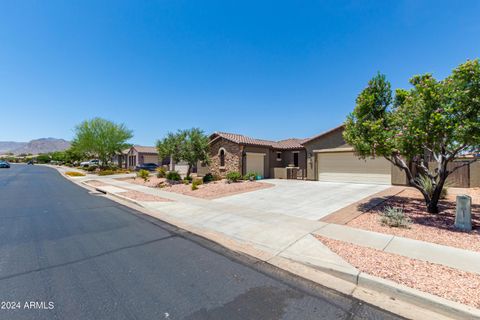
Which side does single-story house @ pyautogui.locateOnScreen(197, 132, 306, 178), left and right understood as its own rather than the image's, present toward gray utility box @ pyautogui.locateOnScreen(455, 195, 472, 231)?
left

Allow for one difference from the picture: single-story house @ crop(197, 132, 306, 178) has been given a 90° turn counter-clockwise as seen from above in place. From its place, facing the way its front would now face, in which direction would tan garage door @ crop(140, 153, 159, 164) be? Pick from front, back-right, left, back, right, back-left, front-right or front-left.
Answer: back

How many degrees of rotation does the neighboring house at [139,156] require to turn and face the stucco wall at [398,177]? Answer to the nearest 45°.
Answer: approximately 90° to its left

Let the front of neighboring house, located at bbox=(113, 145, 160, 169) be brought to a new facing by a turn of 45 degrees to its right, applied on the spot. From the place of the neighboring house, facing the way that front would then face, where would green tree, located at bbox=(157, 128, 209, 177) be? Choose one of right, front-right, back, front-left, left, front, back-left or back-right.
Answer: left

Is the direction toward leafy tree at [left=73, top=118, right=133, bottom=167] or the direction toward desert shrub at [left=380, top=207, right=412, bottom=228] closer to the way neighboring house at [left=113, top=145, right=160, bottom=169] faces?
the leafy tree

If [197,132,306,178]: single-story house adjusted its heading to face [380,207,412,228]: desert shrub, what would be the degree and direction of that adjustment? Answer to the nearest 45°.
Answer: approximately 45° to its left

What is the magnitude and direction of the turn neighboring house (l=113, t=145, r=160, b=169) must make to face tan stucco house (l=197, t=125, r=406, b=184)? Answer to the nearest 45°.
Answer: approximately 90° to its left

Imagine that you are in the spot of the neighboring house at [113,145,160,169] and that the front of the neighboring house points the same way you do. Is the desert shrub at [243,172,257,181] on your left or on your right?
on your left

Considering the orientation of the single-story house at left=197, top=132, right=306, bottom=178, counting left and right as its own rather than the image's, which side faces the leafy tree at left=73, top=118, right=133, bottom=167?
right

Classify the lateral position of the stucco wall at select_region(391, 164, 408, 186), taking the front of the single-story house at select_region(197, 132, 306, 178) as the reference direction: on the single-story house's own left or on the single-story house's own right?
on the single-story house's own left

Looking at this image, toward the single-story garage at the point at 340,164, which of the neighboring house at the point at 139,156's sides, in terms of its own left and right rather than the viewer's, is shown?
left

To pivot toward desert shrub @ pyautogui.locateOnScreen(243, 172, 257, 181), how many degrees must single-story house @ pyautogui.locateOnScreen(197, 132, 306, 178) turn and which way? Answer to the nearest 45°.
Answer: approximately 45° to its left

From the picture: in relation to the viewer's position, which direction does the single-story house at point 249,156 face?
facing the viewer and to the left of the viewer

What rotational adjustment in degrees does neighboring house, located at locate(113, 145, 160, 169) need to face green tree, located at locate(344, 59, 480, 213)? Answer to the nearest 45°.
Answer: approximately 45° to its left

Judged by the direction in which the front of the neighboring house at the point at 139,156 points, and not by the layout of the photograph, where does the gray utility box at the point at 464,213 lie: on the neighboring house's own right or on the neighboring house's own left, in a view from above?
on the neighboring house's own left

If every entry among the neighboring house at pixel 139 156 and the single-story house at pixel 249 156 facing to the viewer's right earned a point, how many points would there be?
0

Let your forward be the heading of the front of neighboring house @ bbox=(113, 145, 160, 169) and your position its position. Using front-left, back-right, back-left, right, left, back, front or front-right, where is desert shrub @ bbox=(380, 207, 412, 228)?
front-left

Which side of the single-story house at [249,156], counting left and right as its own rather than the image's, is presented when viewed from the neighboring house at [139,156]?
right
